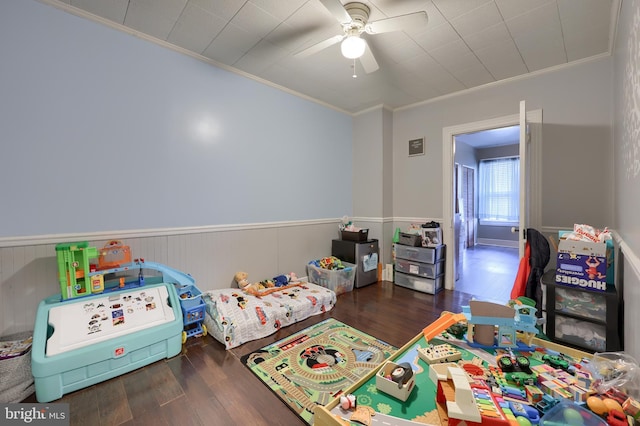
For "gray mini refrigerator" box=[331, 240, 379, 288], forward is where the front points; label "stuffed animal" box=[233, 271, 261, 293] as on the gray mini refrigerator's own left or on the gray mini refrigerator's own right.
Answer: on the gray mini refrigerator's own right

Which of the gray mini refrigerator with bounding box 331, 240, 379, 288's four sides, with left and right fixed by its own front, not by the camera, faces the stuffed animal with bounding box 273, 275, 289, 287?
right

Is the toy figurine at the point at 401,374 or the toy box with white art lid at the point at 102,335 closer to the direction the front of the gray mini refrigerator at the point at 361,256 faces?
the toy figurine

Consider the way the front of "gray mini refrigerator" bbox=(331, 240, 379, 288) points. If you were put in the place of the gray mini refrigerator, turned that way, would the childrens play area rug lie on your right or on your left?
on your right

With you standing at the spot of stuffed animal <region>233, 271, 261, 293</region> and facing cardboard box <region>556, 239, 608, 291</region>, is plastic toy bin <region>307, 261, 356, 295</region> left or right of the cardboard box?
left

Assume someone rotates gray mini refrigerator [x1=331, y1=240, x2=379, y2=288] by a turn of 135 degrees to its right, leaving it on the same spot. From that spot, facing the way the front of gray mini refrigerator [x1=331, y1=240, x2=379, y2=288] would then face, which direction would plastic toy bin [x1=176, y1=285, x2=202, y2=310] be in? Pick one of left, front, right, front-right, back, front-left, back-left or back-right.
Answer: front-left

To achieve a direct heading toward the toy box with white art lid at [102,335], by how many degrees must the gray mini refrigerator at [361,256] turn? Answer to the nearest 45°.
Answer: approximately 90° to its right

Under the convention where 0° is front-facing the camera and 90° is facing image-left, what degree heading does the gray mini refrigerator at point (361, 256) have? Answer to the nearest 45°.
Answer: approximately 315°
